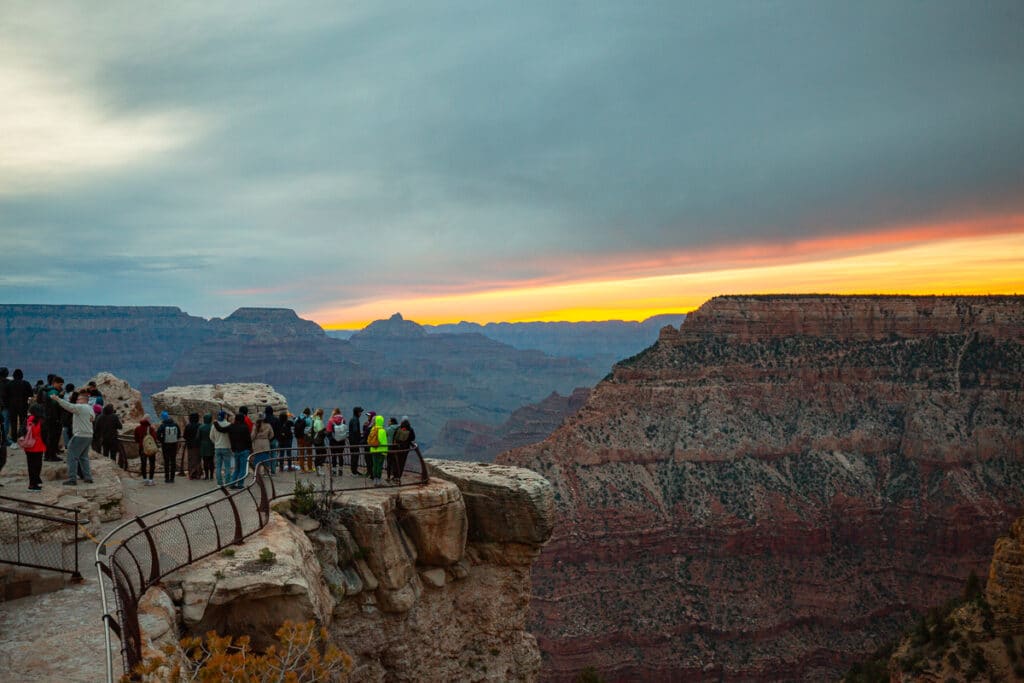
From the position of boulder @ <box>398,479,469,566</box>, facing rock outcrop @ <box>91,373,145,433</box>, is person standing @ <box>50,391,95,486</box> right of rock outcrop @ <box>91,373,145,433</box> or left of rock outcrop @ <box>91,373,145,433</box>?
left

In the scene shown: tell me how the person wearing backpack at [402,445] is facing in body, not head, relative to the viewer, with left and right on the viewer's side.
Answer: facing away from the viewer and to the right of the viewer

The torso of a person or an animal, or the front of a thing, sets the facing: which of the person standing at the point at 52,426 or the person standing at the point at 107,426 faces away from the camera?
the person standing at the point at 107,426

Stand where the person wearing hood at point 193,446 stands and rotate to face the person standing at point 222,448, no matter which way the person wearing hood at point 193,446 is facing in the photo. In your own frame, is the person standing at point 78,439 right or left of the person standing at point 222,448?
right

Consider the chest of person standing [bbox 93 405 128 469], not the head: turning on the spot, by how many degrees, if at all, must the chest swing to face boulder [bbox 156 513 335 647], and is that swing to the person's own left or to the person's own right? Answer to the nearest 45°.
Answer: approximately 180°

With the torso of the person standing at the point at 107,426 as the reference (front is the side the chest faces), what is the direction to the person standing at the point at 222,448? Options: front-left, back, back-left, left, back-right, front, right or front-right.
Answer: back-right

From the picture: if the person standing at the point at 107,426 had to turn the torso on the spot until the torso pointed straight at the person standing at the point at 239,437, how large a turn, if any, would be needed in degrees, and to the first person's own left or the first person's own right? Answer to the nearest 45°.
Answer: approximately 135° to the first person's own right

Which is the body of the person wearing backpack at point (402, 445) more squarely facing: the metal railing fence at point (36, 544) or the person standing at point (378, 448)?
the person standing

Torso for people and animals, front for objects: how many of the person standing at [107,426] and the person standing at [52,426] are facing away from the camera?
1

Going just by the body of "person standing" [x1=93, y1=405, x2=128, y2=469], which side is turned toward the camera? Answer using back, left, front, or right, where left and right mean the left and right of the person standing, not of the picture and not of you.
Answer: back
